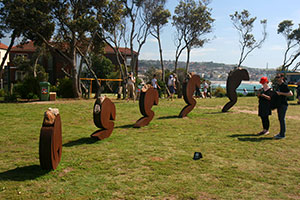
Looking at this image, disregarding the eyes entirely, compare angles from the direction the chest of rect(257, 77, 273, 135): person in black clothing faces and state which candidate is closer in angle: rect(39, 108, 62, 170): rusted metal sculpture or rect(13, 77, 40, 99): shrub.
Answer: the rusted metal sculpture

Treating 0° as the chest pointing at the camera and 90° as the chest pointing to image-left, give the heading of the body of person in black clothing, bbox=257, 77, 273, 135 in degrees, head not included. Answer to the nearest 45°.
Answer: approximately 45°

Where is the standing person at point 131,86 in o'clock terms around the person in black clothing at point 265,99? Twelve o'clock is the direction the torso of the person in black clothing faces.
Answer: The standing person is roughly at 3 o'clock from the person in black clothing.

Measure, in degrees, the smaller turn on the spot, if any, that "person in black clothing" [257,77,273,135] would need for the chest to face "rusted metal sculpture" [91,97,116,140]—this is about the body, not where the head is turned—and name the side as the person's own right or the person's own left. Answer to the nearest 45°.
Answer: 0° — they already face it

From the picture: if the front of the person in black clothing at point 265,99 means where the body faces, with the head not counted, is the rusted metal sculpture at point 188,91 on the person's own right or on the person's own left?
on the person's own right

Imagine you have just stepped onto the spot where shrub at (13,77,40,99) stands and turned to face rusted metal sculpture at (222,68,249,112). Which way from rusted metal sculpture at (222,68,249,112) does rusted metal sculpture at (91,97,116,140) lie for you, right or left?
right
